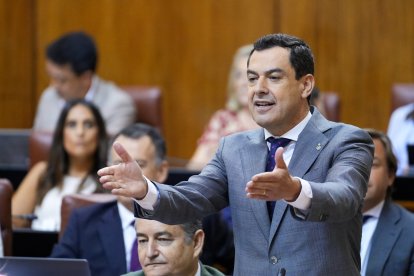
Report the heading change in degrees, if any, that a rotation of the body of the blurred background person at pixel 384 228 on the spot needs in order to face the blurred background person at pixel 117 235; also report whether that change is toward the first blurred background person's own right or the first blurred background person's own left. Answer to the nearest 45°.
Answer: approximately 45° to the first blurred background person's own right

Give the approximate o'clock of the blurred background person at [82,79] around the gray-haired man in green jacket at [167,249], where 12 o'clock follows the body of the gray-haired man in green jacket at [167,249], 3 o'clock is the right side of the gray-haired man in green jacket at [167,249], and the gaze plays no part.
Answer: the blurred background person at [82,79] is roughly at 4 o'clock from the gray-haired man in green jacket at [167,249].

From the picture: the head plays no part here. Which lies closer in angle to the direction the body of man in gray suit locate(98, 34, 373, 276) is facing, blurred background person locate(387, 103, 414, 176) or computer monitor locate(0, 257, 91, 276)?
the computer monitor

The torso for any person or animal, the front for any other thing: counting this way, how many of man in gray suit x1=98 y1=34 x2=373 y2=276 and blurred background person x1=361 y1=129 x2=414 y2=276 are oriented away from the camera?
0

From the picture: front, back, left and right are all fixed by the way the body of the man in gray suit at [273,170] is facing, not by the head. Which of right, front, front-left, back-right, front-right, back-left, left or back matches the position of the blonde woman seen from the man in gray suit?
back-right

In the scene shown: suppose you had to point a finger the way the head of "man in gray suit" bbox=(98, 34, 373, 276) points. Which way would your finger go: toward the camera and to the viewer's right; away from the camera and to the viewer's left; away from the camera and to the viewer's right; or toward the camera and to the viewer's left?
toward the camera and to the viewer's left

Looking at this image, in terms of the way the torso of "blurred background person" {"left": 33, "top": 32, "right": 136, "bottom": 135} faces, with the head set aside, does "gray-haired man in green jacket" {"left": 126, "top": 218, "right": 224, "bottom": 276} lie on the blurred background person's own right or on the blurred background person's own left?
on the blurred background person's own left

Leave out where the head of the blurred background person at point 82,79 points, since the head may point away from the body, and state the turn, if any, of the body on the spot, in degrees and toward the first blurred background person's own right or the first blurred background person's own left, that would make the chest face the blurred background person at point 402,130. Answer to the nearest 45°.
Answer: approximately 135° to the first blurred background person's own left

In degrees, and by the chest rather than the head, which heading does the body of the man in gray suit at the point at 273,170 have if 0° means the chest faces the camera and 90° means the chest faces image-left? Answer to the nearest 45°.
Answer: approximately 45°
